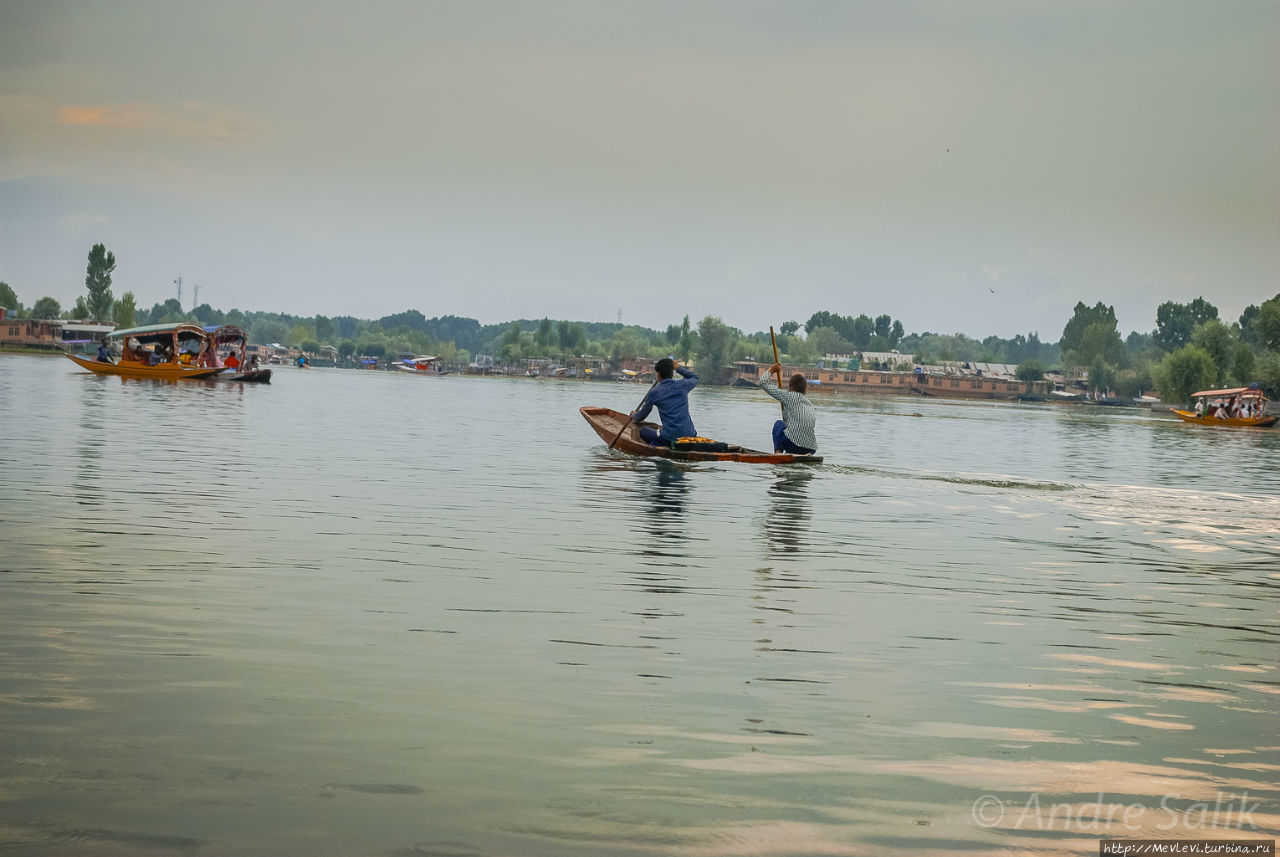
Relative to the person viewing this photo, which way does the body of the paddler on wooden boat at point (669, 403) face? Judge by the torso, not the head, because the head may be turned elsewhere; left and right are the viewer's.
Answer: facing away from the viewer and to the left of the viewer

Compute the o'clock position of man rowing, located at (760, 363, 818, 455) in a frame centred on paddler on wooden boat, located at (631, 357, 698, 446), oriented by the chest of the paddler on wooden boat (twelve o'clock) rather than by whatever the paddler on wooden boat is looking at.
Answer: The man rowing is roughly at 5 o'clock from the paddler on wooden boat.

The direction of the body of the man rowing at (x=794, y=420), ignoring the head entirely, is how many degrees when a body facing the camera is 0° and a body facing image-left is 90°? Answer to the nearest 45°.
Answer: approximately 135°

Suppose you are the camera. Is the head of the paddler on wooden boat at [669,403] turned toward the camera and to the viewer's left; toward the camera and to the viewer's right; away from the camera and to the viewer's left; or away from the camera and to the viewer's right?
away from the camera and to the viewer's left

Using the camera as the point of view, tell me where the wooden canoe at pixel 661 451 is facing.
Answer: facing to the left of the viewer
